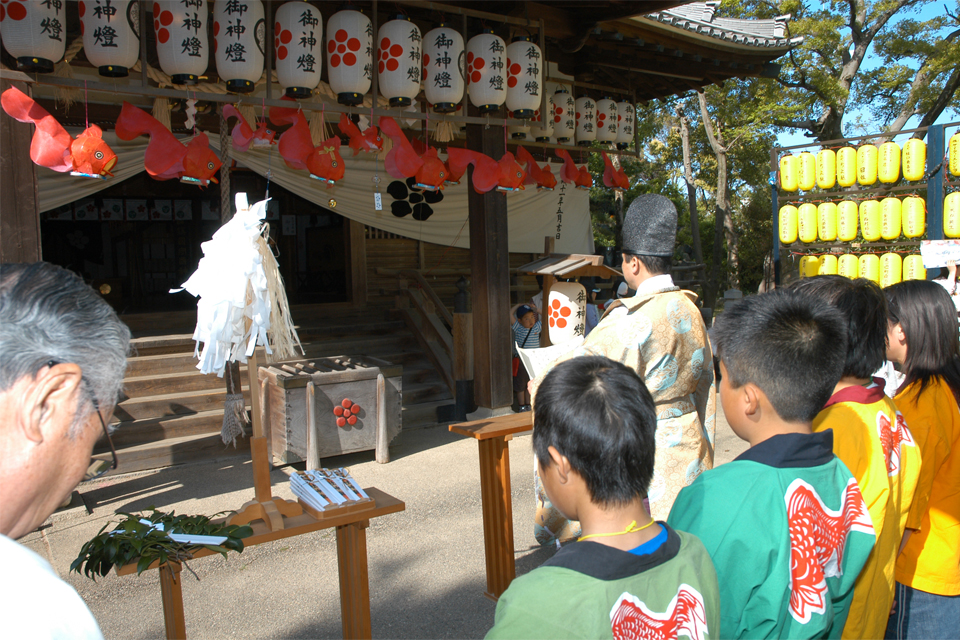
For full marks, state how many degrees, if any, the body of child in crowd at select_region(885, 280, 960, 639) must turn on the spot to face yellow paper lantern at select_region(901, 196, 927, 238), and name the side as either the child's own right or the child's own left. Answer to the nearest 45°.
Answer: approximately 45° to the child's own right

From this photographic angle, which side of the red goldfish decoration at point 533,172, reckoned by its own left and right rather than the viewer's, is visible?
right

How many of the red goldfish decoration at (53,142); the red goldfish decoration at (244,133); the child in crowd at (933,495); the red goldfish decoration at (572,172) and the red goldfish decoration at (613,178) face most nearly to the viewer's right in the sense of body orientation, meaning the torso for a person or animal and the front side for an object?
4

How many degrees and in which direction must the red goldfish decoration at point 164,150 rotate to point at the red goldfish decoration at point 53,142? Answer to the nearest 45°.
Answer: approximately 135° to its right

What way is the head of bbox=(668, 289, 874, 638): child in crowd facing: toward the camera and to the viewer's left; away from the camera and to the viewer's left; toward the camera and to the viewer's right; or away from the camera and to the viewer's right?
away from the camera and to the viewer's left

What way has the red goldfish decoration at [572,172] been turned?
to the viewer's right

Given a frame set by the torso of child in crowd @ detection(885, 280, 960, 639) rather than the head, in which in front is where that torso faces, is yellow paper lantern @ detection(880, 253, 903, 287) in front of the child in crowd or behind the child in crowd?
in front

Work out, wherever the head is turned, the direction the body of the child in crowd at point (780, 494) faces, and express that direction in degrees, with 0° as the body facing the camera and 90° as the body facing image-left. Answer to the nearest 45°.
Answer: approximately 135°

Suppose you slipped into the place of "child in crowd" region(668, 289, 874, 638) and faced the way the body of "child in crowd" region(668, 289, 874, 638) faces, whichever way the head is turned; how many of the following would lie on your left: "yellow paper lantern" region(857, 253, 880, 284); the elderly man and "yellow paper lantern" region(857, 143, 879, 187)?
1

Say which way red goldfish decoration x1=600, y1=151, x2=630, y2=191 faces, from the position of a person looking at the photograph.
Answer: facing to the right of the viewer

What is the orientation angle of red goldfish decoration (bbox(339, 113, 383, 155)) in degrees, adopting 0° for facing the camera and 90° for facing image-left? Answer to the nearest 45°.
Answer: approximately 270°

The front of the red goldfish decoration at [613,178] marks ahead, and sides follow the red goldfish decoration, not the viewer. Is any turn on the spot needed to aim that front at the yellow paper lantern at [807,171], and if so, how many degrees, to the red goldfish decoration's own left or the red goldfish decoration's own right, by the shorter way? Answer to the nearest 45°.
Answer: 0° — it already faces it
